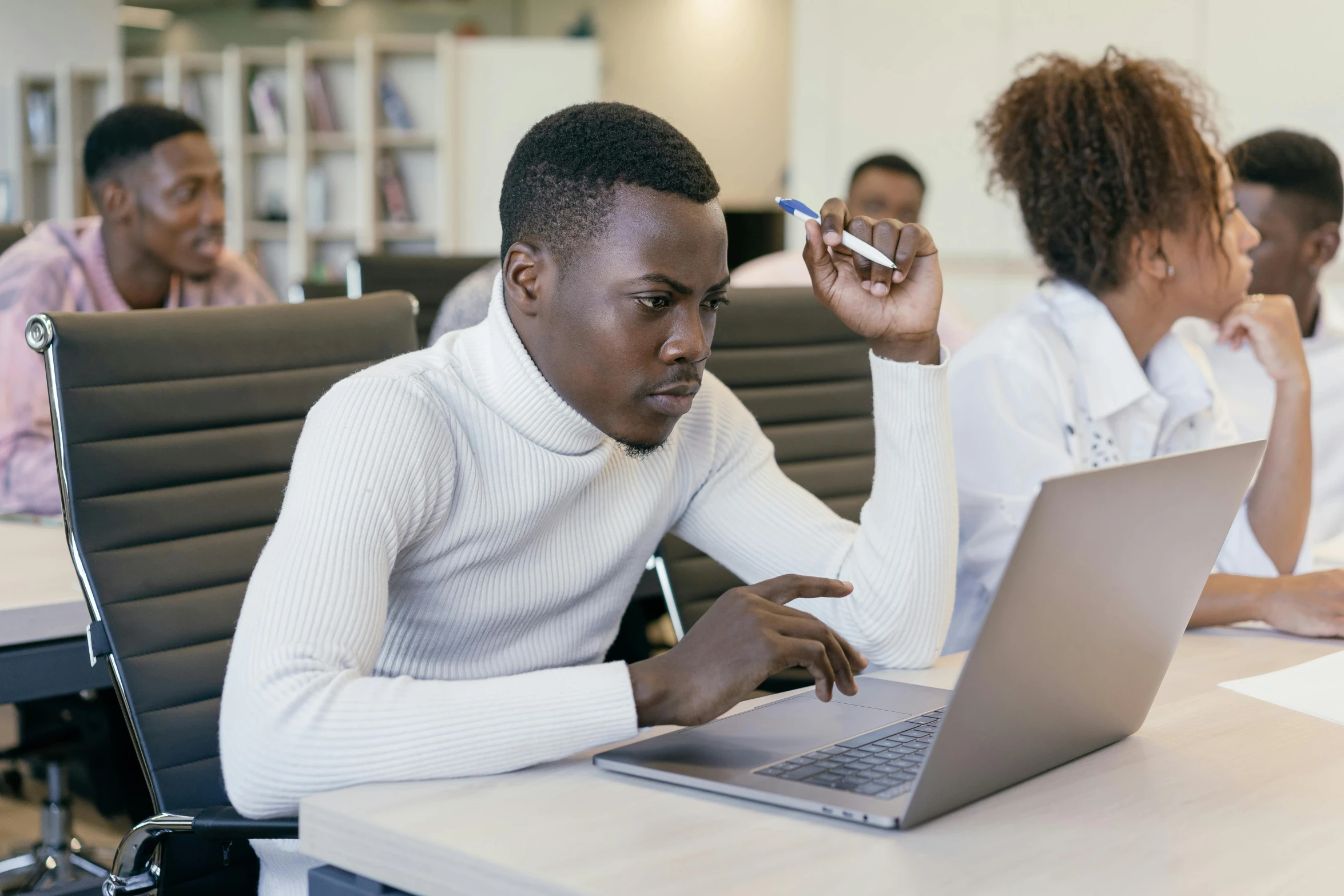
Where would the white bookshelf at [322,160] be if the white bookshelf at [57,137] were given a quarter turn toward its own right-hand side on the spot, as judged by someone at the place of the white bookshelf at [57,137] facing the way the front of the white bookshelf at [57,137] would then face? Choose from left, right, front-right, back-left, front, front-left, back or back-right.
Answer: back-left

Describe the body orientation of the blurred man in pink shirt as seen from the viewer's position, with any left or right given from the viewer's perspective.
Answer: facing the viewer and to the right of the viewer

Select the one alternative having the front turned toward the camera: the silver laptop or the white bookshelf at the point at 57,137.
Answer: the white bookshelf

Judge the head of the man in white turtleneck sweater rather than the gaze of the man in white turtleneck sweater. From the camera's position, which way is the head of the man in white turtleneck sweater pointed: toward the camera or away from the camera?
toward the camera

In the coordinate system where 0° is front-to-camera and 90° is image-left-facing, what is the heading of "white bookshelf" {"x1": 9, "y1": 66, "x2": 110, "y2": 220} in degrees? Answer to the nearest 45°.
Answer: approximately 0°

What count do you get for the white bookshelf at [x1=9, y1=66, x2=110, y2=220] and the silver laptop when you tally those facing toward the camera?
1

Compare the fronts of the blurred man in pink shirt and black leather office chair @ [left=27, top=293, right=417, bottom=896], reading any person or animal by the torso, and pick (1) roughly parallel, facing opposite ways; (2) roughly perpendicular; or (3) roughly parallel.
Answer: roughly parallel

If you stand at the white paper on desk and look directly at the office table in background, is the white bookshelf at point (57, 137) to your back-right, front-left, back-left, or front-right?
front-right

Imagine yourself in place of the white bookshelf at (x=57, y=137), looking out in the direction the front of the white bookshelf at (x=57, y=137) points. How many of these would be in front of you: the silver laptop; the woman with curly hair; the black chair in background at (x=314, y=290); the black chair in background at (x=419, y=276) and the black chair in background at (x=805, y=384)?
5

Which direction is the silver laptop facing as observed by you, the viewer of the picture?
facing away from the viewer and to the left of the viewer

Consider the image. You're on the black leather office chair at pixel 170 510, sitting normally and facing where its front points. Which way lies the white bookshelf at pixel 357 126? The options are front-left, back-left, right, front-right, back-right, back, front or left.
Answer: back-left

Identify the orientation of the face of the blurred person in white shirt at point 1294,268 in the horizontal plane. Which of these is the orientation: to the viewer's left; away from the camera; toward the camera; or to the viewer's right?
to the viewer's left

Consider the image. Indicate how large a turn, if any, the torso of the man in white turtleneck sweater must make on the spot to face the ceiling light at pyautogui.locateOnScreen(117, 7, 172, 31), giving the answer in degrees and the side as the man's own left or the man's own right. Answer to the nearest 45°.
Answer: approximately 135° to the man's own left
